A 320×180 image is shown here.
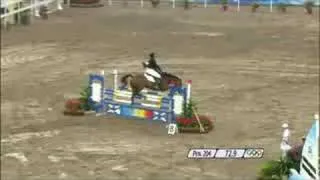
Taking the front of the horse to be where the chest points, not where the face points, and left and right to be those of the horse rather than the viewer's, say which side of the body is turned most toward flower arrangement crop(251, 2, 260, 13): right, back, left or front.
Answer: left

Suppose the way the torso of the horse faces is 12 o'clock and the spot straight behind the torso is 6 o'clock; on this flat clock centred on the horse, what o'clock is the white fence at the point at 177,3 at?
The white fence is roughly at 9 o'clock from the horse.

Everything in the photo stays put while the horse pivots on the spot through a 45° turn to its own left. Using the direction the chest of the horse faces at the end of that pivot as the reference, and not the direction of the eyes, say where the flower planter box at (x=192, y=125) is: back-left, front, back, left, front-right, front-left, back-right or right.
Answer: right

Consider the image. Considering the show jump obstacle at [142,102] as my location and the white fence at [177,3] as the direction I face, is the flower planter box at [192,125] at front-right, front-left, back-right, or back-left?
back-right

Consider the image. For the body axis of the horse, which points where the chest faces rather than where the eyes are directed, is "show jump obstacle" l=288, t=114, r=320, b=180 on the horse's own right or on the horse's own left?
on the horse's own right

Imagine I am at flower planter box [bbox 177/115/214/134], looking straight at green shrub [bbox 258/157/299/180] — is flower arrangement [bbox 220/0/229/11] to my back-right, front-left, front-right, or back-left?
back-left

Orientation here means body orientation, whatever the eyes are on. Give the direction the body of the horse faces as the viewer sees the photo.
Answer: to the viewer's right

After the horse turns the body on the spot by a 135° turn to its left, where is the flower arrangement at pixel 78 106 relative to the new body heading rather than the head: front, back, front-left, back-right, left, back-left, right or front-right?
front-left

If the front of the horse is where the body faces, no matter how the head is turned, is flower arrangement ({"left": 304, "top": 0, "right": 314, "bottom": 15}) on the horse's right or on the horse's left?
on the horse's left

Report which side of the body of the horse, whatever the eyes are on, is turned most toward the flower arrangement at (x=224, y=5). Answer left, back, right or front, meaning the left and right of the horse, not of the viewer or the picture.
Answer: left
